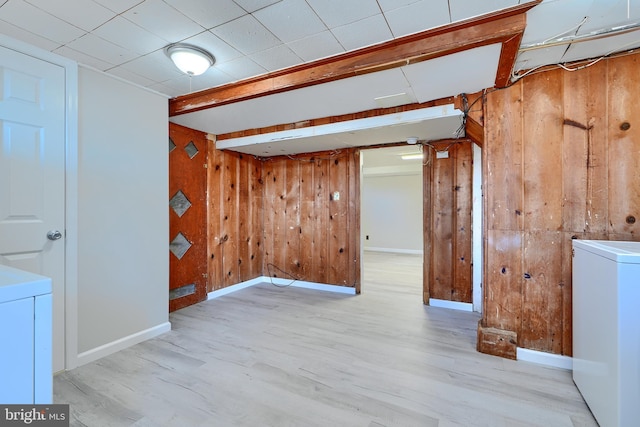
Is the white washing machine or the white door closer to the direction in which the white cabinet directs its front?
the white washing machine

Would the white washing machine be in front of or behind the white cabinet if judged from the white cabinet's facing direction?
in front

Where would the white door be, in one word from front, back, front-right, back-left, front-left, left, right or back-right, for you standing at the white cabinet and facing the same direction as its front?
back-left
